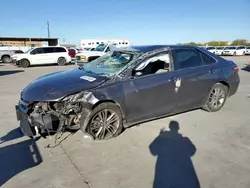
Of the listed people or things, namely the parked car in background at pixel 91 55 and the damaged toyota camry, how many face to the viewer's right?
0

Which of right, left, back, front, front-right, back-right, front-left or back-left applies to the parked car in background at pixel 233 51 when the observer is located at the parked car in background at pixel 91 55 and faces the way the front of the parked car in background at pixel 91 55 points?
back

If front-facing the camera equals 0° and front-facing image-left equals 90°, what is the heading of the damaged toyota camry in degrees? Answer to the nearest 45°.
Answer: approximately 45°

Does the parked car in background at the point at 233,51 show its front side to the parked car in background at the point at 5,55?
yes

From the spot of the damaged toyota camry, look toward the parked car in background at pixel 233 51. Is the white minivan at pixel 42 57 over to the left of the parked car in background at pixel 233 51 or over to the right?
left

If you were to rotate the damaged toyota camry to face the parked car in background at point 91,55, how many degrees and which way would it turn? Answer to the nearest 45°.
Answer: approximately 135° to its right

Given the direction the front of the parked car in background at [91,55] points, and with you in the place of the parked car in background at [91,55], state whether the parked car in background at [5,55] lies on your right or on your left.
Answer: on your right

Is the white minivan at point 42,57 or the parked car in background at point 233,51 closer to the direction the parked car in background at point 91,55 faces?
the white minivan

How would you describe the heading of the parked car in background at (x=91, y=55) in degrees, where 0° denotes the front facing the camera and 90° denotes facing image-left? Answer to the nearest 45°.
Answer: approximately 45°

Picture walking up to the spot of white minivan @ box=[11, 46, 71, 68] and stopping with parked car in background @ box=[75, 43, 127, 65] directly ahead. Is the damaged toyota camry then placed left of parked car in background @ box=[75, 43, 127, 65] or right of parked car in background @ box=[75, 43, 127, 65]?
right

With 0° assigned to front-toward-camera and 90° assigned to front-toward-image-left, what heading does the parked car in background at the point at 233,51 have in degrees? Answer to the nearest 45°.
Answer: approximately 45°
